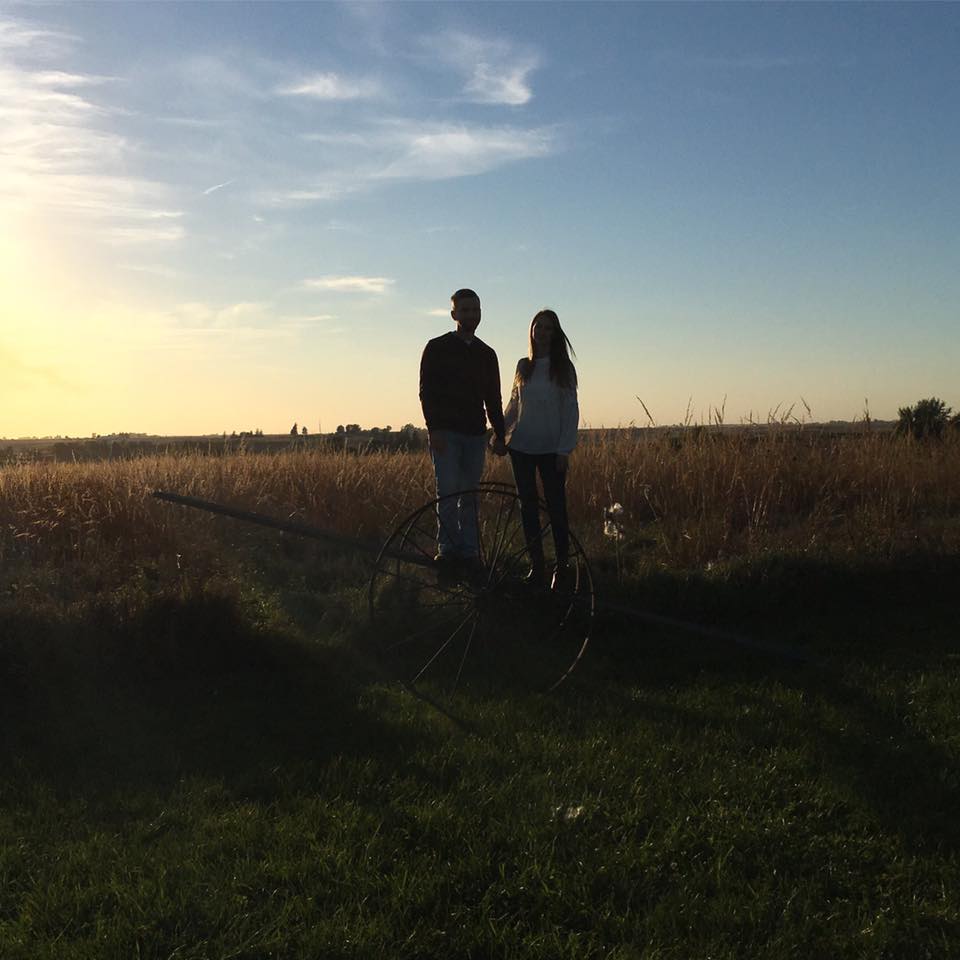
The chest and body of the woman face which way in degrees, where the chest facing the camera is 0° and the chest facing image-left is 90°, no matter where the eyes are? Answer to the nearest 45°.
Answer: approximately 0°

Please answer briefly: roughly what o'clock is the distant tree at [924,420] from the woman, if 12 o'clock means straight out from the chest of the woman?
The distant tree is roughly at 7 o'clock from the woman.
